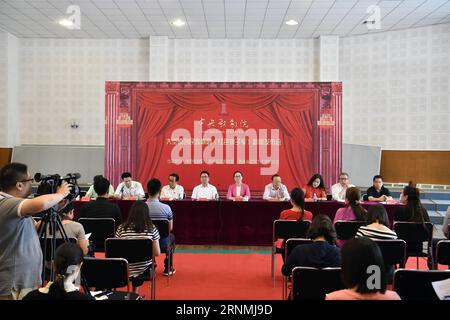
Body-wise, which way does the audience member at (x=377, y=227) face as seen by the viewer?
away from the camera

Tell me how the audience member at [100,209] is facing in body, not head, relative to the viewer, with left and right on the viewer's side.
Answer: facing away from the viewer

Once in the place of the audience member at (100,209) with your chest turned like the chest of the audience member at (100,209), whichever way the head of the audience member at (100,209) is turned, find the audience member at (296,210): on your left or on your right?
on your right

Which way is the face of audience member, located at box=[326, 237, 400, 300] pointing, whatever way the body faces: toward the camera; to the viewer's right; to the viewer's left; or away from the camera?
away from the camera

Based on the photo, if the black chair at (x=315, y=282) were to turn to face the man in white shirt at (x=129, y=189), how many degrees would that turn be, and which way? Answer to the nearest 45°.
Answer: approximately 45° to its left

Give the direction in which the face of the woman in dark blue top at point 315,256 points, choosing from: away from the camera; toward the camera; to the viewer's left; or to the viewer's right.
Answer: away from the camera

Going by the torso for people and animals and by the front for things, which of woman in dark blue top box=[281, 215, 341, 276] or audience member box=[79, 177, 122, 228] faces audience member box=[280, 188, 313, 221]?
the woman in dark blue top

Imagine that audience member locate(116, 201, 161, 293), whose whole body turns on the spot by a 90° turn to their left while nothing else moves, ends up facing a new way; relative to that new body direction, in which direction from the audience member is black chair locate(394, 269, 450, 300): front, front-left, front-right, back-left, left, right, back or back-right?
back-left

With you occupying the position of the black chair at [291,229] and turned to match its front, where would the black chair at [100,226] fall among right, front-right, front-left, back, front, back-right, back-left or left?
left

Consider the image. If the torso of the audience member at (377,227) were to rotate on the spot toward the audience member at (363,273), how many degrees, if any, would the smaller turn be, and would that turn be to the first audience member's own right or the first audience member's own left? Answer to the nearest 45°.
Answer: approximately 180°

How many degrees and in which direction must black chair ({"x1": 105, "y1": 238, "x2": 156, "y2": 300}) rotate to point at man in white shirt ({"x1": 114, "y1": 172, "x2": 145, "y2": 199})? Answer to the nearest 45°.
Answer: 0° — it already faces them

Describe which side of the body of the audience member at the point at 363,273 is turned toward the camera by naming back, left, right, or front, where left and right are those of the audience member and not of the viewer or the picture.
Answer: back

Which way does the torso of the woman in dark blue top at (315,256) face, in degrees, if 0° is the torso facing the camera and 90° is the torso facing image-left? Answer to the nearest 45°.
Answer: approximately 180°

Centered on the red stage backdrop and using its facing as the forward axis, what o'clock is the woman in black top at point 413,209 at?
The woman in black top is roughly at 11 o'clock from the red stage backdrop.

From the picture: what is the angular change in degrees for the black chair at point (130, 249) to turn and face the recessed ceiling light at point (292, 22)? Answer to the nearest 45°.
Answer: approximately 45° to its right
